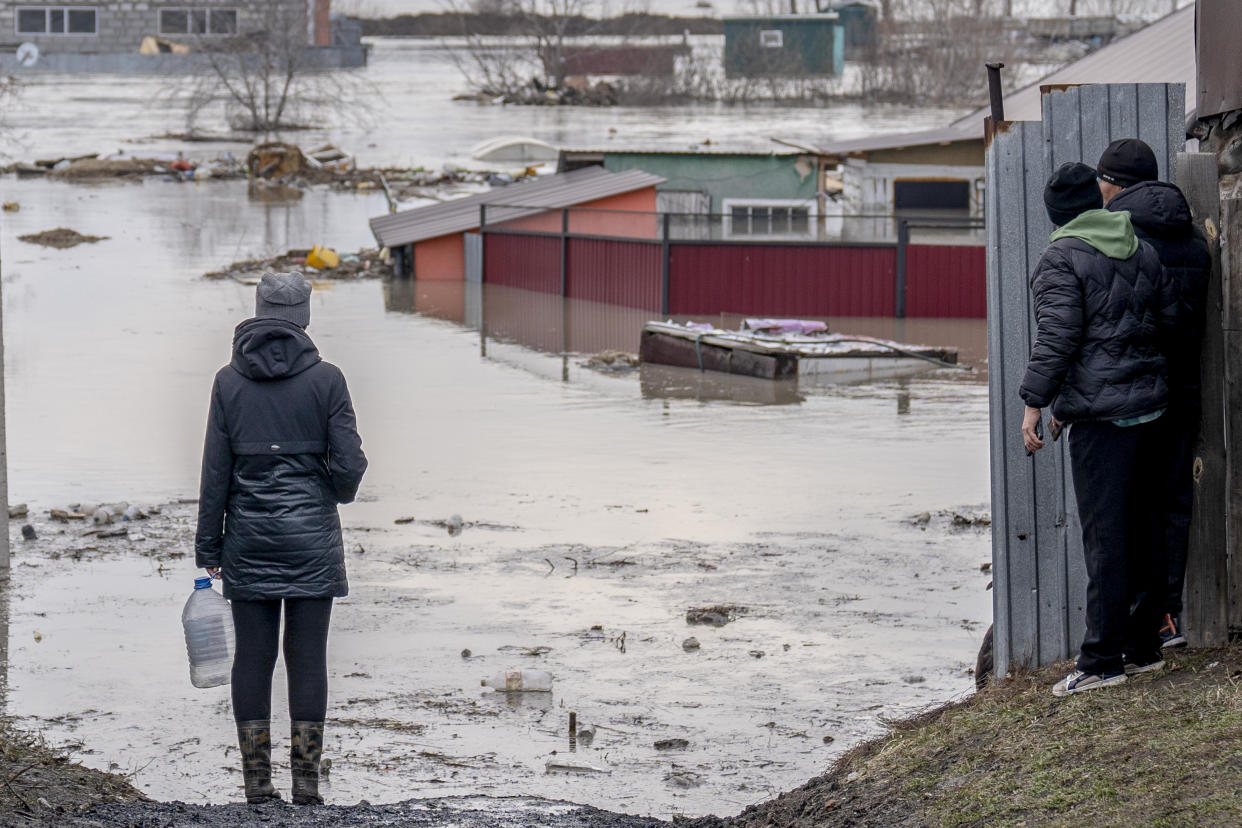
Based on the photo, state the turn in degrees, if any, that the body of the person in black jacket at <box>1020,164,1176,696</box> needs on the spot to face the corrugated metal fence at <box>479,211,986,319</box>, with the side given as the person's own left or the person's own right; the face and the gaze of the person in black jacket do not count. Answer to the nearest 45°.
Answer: approximately 45° to the person's own right

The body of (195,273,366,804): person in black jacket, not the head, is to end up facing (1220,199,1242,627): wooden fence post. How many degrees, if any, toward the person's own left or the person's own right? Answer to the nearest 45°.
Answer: approximately 90° to the person's own right

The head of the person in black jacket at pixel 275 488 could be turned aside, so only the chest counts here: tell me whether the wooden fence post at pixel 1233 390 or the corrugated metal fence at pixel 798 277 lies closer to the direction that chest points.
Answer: the corrugated metal fence

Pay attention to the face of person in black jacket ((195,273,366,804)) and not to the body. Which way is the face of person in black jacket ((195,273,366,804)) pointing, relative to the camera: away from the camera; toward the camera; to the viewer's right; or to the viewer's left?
away from the camera

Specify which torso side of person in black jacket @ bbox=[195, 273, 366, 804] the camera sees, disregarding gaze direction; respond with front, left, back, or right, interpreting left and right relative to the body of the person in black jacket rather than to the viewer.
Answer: back

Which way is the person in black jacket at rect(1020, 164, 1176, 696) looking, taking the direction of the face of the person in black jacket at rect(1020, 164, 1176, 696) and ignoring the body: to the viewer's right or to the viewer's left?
to the viewer's left

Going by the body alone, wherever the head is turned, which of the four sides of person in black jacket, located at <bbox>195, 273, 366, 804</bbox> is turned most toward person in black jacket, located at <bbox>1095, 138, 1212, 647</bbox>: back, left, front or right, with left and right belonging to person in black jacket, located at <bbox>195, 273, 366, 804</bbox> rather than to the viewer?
right

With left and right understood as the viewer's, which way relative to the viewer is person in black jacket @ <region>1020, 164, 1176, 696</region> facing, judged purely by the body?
facing away from the viewer and to the left of the viewer

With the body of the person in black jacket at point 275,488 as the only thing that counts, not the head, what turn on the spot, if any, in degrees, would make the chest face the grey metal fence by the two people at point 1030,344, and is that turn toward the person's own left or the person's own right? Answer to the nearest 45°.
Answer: approximately 90° to the person's own right

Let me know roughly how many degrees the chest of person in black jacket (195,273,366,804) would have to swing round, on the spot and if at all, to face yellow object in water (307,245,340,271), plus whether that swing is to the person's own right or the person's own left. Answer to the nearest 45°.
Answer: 0° — they already face it
